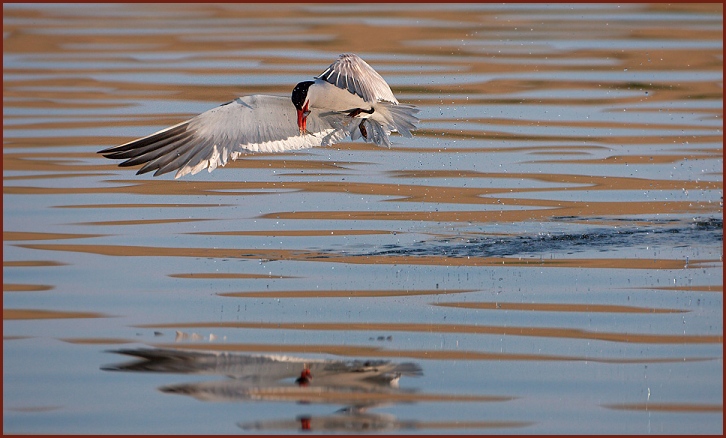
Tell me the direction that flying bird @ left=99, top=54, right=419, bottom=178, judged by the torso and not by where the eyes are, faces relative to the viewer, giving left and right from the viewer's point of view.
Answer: facing the viewer and to the left of the viewer
